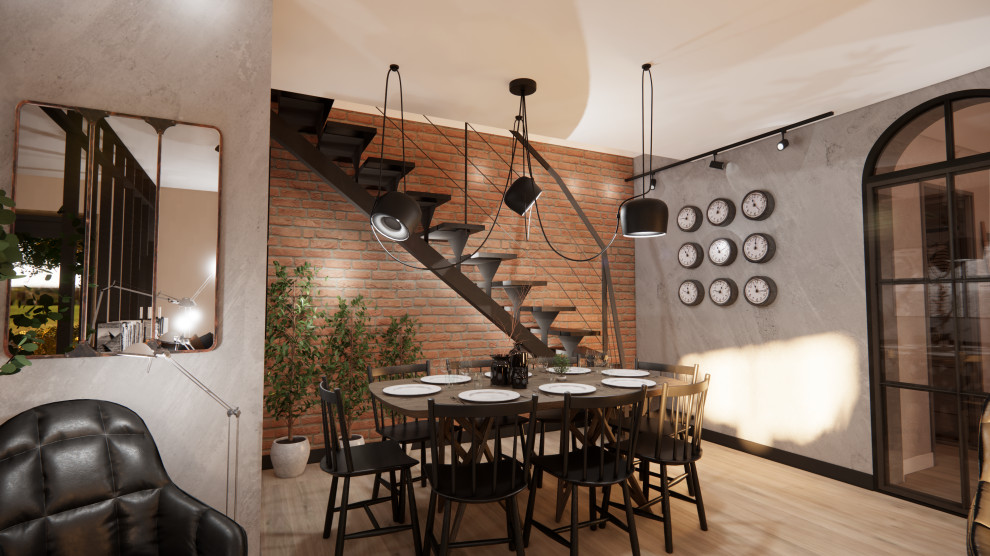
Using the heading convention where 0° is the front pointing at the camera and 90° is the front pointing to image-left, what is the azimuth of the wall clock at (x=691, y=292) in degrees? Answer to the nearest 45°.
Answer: approximately 45°

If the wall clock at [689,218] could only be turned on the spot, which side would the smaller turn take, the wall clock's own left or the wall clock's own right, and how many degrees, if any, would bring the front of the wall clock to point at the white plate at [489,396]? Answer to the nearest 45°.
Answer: approximately 45° to the wall clock's own left

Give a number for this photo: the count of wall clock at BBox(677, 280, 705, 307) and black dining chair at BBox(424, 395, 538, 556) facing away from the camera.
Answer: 1

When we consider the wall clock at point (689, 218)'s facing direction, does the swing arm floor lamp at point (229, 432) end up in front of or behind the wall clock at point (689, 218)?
in front

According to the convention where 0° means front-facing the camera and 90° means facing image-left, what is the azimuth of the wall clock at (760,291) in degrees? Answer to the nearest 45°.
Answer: approximately 45°

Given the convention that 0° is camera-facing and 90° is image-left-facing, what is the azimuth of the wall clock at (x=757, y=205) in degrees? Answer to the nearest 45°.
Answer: approximately 45°

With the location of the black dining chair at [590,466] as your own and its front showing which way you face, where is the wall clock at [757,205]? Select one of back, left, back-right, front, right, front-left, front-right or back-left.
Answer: right

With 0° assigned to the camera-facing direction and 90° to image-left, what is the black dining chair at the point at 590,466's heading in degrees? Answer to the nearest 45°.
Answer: approximately 135°

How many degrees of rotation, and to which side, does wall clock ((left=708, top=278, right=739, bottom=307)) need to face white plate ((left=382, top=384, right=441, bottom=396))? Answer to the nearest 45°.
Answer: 0° — it already faces it

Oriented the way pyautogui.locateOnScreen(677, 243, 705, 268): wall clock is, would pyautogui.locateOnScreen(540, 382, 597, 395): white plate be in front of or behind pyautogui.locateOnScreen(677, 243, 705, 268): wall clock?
in front
